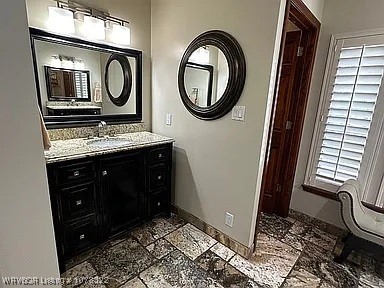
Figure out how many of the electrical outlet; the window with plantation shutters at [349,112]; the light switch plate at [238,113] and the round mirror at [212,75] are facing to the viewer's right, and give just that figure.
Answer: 0

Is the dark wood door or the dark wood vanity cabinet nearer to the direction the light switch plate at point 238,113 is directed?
the dark wood vanity cabinet

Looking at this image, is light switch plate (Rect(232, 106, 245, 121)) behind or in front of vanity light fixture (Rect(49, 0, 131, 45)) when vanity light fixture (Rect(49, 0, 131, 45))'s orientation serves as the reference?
in front

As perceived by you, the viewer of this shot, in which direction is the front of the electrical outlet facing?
facing the viewer and to the left of the viewer

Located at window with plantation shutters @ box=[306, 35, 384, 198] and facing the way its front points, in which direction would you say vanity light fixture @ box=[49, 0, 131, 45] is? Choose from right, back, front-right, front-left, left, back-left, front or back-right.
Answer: front

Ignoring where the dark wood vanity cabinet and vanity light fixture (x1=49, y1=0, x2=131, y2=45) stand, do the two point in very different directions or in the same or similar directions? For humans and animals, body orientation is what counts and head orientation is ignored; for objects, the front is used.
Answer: same or similar directions

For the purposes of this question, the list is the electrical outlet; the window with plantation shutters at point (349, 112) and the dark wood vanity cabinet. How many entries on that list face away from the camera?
0

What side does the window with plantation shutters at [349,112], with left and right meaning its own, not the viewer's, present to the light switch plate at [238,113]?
front

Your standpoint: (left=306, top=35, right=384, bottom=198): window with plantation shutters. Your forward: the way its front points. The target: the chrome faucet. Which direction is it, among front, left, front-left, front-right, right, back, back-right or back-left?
front

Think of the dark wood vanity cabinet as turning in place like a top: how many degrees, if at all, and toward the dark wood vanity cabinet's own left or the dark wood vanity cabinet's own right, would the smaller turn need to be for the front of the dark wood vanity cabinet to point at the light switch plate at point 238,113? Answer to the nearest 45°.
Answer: approximately 45° to the dark wood vanity cabinet's own left

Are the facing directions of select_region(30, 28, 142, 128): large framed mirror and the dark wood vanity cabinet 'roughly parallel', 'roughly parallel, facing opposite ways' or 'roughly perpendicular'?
roughly parallel
